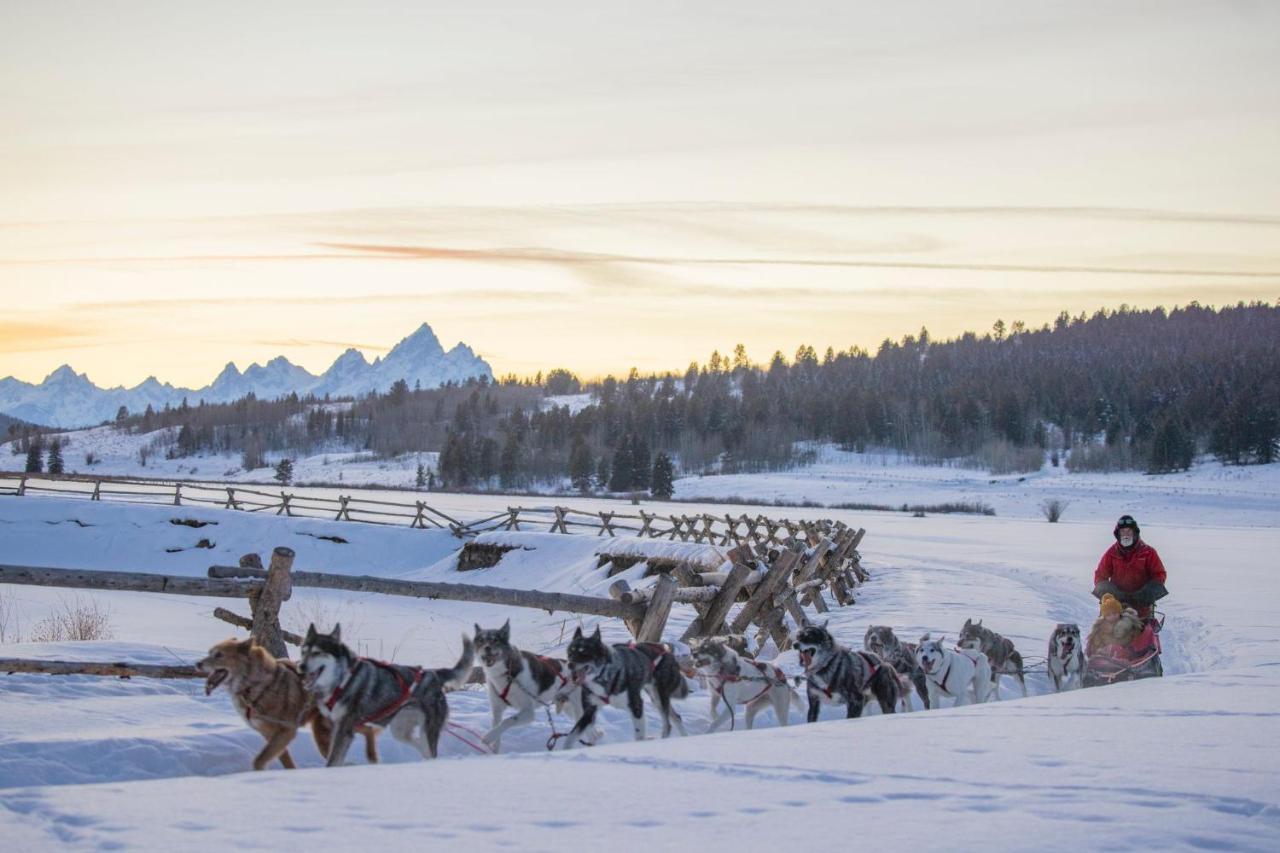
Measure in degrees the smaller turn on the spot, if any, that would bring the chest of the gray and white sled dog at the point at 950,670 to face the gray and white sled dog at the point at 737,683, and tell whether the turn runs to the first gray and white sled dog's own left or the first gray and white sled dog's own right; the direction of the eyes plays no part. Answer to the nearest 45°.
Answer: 0° — it already faces it

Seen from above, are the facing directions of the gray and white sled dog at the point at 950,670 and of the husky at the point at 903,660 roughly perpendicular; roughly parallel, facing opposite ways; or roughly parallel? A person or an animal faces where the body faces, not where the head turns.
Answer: roughly parallel

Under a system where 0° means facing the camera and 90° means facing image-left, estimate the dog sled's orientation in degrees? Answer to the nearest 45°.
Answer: approximately 45°

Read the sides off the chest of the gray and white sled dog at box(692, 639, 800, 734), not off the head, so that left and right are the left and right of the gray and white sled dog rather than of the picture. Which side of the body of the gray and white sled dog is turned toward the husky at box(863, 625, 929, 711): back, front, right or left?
back

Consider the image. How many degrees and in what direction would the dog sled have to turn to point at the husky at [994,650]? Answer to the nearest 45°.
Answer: approximately 45° to its right

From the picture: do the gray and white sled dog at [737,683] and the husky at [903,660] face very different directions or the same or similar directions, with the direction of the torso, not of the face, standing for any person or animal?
same or similar directions

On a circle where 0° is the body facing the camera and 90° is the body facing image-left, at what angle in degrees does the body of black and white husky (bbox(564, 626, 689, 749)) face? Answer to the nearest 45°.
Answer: approximately 45°

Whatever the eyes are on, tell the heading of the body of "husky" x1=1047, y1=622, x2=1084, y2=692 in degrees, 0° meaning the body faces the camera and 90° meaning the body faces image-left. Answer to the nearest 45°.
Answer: approximately 0°

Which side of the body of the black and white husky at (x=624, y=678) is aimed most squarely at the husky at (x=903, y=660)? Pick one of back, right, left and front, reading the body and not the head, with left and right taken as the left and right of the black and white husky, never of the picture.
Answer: back

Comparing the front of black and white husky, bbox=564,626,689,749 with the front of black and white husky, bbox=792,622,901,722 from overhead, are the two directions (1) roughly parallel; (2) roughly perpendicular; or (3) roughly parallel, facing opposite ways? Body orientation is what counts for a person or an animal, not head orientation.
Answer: roughly parallel

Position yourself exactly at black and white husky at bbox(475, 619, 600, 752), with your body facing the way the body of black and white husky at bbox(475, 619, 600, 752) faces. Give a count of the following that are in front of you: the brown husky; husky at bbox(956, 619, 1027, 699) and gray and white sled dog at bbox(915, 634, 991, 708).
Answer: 1

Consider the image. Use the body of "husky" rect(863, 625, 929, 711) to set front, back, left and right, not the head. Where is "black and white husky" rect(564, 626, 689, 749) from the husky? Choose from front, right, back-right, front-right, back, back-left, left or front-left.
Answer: front

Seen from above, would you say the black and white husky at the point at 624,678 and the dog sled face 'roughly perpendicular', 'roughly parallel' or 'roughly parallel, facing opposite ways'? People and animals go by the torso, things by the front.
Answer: roughly parallel

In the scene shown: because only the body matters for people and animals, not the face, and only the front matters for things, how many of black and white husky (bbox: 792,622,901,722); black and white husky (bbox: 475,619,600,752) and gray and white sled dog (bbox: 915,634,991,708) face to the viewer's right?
0
